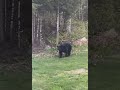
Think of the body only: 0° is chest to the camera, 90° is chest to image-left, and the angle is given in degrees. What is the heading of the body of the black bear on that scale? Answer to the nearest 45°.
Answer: approximately 45°
